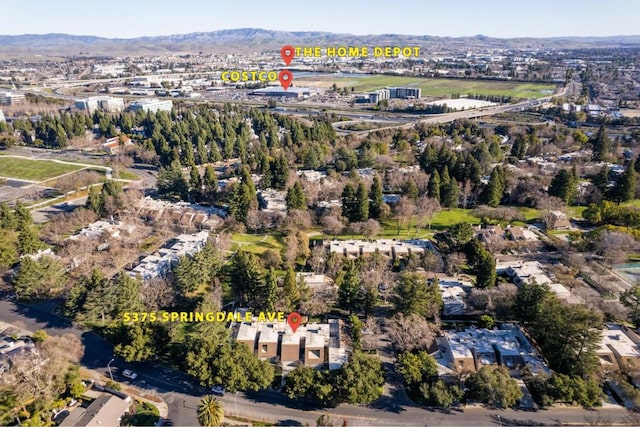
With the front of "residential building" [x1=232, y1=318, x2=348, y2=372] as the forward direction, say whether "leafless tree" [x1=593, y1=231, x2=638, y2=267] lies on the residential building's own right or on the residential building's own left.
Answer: on the residential building's own left

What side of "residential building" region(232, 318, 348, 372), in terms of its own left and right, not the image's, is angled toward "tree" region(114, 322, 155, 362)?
right

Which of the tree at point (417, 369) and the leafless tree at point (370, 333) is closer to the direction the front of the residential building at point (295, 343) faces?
the tree

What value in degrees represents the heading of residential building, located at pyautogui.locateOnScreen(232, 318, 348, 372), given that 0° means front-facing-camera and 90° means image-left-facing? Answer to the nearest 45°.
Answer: approximately 0°

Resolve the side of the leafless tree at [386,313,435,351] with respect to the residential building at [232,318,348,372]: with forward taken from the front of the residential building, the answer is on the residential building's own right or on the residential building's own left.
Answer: on the residential building's own left

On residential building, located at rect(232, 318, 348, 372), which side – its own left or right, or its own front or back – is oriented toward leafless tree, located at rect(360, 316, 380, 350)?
left

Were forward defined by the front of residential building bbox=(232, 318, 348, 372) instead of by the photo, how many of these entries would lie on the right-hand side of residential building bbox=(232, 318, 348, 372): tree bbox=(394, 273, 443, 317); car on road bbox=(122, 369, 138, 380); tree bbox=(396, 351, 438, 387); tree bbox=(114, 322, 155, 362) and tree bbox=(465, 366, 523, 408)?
2

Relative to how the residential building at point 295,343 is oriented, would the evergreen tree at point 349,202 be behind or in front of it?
behind

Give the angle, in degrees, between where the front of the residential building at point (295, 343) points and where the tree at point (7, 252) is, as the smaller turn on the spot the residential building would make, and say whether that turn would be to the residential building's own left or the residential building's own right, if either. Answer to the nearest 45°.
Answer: approximately 135° to the residential building's own right

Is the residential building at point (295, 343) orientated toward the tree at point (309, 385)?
yes

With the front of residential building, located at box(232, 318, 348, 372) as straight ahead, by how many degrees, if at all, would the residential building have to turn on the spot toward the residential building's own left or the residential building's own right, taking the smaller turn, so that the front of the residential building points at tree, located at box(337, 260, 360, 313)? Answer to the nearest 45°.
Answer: approximately 135° to the residential building's own left

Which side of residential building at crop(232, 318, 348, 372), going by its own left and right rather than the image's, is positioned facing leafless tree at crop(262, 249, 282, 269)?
back
